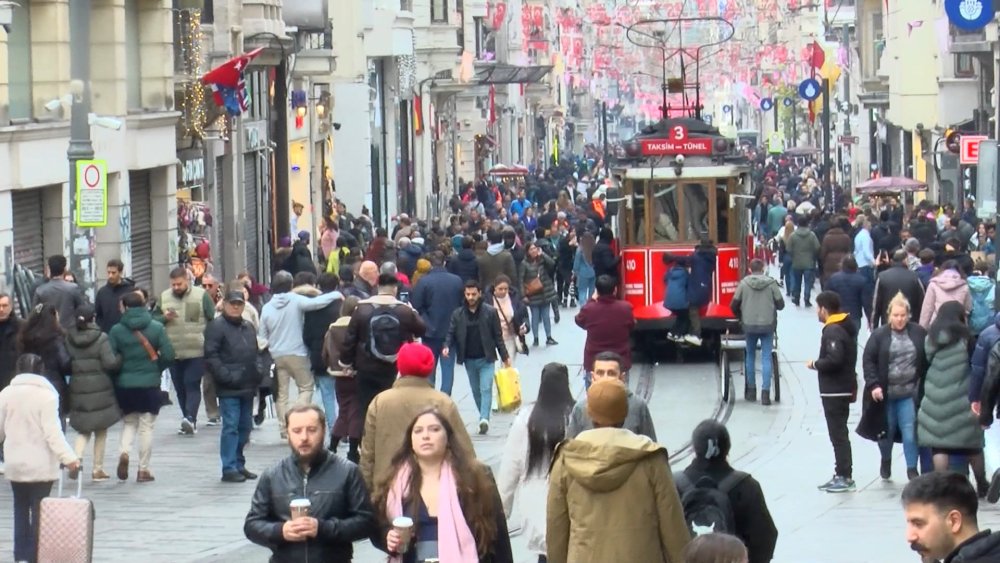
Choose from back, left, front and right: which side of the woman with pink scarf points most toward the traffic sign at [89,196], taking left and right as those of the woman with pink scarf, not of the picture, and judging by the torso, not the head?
back

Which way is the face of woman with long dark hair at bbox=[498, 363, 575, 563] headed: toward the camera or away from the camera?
away from the camera

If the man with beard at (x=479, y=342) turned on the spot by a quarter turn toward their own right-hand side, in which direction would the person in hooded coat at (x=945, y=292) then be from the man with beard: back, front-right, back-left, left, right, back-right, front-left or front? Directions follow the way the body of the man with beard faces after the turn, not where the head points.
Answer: back

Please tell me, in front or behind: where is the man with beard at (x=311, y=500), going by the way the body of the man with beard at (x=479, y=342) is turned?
in front

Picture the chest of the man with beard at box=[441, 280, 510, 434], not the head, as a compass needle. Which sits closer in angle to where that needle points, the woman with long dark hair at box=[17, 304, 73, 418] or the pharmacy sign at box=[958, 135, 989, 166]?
the woman with long dark hair
